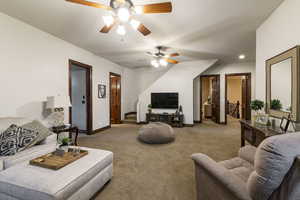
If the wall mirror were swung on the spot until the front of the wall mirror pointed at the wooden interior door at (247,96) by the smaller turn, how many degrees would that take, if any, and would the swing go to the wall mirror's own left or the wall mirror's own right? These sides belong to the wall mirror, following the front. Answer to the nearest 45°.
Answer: approximately 135° to the wall mirror's own right

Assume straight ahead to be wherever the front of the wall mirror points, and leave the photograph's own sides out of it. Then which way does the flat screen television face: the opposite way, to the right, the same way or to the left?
to the left

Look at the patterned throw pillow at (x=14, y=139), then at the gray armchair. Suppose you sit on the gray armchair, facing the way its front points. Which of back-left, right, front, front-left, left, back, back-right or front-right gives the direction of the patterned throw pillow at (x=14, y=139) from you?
front-left

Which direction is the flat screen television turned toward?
toward the camera

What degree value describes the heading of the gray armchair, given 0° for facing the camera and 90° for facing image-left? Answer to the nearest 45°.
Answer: approximately 135°

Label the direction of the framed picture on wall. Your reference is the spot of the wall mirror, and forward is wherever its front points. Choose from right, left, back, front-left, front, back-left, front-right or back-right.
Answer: front-right

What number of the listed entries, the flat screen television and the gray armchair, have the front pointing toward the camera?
1

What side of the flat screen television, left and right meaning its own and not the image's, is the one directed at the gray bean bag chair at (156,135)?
front

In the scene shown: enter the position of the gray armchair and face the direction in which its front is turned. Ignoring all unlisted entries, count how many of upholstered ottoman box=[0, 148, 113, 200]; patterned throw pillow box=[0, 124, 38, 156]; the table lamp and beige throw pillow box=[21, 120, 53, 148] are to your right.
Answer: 0

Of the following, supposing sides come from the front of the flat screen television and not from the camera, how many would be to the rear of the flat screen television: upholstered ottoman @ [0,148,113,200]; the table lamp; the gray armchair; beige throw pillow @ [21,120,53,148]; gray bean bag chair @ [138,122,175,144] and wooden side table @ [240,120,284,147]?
0

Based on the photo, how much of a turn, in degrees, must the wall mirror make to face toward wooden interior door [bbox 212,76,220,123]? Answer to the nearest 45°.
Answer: approximately 90° to its right

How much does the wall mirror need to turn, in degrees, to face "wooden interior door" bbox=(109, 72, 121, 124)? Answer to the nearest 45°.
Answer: approximately 45° to its right

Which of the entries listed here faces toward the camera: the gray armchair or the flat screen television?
the flat screen television

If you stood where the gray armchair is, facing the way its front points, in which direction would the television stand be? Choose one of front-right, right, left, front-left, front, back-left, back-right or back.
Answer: front

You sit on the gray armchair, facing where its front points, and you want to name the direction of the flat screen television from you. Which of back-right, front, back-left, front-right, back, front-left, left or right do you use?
front

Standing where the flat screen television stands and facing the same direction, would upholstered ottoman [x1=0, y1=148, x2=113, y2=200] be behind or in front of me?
in front

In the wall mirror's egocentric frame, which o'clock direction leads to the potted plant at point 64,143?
The potted plant is roughly at 12 o'clock from the wall mirror.

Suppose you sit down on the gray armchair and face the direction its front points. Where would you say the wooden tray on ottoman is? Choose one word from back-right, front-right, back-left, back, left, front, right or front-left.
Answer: front-left

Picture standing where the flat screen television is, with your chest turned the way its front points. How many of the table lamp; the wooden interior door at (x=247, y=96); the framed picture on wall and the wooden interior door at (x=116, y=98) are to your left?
1

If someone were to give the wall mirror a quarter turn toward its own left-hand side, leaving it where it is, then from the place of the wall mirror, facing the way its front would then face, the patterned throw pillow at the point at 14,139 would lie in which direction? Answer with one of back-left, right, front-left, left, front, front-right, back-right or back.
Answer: right

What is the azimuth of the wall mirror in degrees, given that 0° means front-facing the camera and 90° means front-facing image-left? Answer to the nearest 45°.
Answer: approximately 45°
